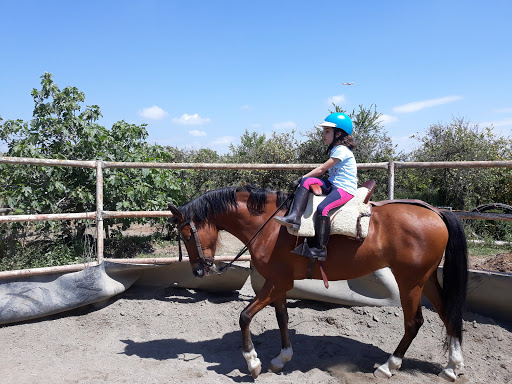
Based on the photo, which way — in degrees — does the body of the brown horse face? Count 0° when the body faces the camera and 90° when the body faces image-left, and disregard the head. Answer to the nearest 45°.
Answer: approximately 90°

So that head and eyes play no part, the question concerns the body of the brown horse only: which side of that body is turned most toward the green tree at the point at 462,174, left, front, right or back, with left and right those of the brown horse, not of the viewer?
right

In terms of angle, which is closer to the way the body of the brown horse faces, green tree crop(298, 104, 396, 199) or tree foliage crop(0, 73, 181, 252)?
the tree foliage

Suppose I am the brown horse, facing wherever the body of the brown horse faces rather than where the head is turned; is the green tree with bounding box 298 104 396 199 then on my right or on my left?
on my right

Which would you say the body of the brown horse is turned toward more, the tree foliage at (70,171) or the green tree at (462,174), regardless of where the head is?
the tree foliage

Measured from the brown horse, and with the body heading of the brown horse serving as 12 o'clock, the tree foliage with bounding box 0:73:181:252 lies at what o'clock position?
The tree foliage is roughly at 1 o'clock from the brown horse.
